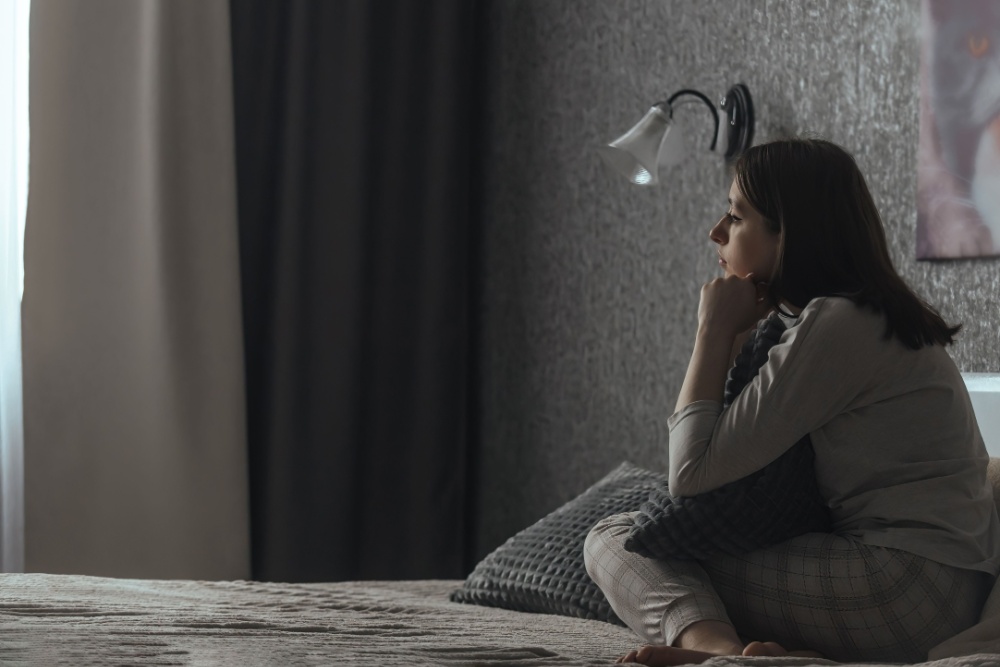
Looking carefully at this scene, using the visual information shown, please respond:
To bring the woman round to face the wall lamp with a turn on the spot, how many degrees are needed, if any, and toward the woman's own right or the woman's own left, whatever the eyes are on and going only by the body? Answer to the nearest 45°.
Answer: approximately 90° to the woman's own right

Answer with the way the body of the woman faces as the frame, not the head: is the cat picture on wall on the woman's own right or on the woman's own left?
on the woman's own right

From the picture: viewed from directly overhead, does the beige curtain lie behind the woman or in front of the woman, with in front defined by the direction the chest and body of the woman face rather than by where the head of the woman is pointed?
in front

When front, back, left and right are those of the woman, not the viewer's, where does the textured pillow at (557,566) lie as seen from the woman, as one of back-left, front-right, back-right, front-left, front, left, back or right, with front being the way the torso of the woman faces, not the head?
front-right

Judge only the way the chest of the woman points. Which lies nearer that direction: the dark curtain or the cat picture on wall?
the dark curtain

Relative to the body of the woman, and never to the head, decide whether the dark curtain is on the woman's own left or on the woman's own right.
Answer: on the woman's own right

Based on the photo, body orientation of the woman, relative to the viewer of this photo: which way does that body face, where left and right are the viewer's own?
facing to the left of the viewer

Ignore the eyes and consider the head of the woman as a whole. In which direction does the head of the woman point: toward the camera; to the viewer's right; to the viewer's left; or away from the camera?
to the viewer's left
